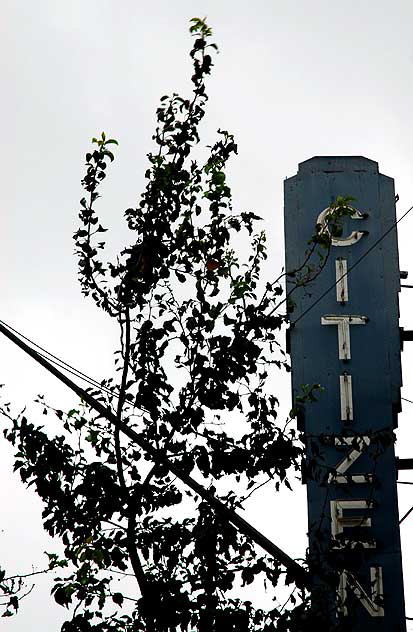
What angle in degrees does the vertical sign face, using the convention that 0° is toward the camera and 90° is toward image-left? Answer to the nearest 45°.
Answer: approximately 0°

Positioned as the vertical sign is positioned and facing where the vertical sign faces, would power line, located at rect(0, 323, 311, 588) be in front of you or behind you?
in front
